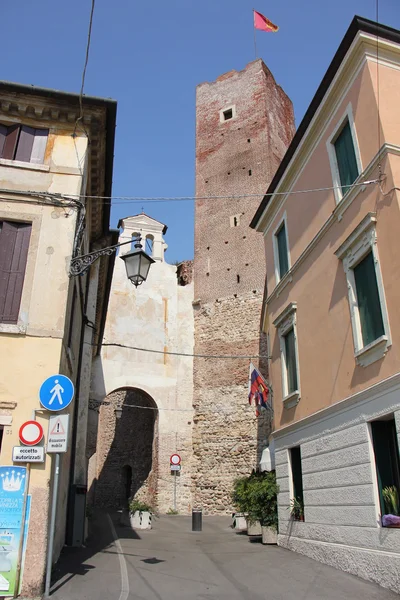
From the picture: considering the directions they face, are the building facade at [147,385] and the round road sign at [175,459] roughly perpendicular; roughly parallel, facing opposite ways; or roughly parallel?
roughly parallel

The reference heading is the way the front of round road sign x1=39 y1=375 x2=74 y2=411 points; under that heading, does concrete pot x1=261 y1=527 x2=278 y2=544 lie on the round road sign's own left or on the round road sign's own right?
on the round road sign's own left

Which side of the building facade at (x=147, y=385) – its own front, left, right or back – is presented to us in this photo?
front

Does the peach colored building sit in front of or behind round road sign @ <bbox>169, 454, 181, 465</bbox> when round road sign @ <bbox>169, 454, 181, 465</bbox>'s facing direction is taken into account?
in front

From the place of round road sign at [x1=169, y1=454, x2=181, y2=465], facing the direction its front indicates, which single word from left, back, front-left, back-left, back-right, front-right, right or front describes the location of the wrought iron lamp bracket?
front

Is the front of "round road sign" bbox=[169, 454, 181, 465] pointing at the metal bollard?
yes

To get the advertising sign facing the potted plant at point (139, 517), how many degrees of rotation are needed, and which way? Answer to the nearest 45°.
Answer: approximately 180°

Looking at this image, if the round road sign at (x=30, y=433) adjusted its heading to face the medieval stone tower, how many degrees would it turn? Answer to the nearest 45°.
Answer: approximately 135° to its left

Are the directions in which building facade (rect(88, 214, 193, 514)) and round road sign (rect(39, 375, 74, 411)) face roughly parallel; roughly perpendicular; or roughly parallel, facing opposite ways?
roughly parallel

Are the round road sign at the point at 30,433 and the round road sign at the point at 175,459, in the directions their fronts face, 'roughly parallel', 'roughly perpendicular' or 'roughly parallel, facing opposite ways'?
roughly parallel

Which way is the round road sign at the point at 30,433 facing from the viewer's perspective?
toward the camera

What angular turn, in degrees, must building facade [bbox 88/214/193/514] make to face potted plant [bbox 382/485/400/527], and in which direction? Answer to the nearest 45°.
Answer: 0° — it already faces it
